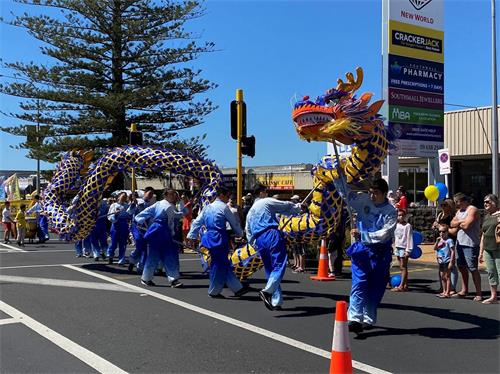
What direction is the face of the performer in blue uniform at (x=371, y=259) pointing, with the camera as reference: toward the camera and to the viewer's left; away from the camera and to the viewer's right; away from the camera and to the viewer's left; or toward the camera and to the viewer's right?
toward the camera and to the viewer's left

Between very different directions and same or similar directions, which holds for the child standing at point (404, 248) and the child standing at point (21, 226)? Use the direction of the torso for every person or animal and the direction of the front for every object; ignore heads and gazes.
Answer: very different directions

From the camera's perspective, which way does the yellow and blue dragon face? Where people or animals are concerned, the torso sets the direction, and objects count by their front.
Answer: to the viewer's left
